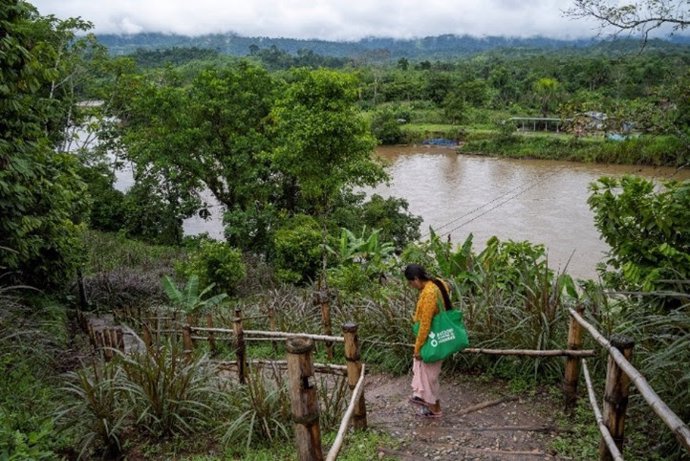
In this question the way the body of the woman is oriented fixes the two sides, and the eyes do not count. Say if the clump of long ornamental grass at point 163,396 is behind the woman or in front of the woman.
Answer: in front

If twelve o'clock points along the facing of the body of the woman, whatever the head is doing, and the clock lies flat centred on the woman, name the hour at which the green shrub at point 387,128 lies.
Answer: The green shrub is roughly at 3 o'clock from the woman.

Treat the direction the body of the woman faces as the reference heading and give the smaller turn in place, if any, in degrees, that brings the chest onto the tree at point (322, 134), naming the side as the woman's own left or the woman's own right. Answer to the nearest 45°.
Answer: approximately 90° to the woman's own right

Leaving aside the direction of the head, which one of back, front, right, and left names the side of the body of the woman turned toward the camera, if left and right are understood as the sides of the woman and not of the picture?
left

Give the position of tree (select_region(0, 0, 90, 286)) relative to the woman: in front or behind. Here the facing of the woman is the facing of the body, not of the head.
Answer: in front
